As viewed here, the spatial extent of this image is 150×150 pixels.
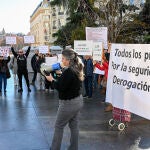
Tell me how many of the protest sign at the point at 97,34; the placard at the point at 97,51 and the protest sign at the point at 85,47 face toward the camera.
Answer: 3

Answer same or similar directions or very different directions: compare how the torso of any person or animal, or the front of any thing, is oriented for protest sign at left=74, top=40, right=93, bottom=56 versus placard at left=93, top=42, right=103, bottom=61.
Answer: same or similar directions

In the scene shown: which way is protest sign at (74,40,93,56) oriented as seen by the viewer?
toward the camera

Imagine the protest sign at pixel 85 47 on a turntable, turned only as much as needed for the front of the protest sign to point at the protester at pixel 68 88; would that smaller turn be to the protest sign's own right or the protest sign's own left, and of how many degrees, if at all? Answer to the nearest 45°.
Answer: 0° — it already faces them

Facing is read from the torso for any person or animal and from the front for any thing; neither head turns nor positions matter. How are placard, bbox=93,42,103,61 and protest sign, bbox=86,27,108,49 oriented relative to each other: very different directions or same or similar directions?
same or similar directions

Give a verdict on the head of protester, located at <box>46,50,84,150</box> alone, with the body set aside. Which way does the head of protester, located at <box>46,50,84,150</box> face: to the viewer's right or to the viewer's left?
to the viewer's left

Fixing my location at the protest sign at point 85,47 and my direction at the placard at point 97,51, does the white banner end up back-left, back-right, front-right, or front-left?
front-right

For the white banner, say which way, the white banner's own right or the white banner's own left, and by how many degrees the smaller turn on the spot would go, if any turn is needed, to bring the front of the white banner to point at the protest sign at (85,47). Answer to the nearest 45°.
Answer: approximately 135° to the white banner's own right

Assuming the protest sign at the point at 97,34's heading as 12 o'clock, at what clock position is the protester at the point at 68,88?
The protester is roughly at 12 o'clock from the protest sign.

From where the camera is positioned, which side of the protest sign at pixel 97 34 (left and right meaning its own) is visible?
front

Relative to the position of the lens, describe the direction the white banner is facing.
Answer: facing the viewer and to the left of the viewer

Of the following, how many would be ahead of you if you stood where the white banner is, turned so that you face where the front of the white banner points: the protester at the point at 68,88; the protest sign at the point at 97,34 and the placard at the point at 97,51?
1
